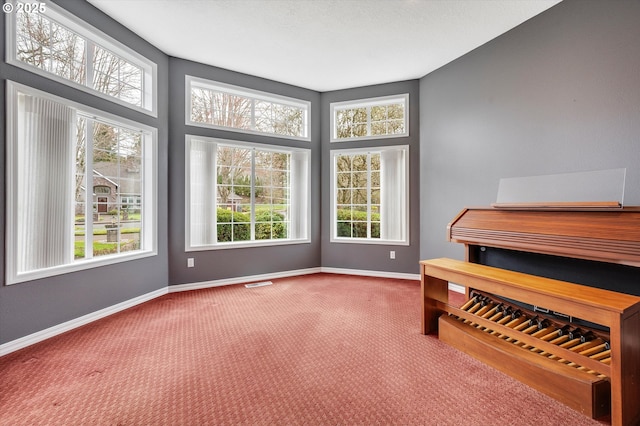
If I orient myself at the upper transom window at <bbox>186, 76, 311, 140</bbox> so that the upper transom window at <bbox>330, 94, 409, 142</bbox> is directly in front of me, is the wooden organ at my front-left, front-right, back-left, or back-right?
front-right

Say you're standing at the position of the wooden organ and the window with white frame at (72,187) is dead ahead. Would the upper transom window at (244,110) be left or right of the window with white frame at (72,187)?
right

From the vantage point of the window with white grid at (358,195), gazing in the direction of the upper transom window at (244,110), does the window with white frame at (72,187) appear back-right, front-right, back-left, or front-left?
front-left

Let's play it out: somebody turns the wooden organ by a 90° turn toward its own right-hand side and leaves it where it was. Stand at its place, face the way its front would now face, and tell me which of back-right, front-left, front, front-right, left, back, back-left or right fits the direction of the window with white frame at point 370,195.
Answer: front

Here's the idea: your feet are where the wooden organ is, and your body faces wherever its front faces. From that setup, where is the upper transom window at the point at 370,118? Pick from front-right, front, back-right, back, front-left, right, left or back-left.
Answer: right

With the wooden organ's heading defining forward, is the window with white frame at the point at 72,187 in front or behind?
in front

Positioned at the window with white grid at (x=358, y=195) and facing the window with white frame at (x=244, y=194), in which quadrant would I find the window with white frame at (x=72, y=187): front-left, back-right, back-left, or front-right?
front-left

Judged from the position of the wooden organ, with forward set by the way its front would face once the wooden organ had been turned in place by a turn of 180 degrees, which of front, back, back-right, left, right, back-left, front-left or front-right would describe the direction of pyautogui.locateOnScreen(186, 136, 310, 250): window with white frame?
back-left

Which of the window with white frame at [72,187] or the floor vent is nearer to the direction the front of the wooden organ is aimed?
the window with white frame

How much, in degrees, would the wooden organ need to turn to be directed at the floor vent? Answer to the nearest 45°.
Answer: approximately 45° to its right

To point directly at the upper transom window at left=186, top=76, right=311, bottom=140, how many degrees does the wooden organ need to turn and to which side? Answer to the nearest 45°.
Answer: approximately 45° to its right

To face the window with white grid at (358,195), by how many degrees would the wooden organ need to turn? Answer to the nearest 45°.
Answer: approximately 90° to its right

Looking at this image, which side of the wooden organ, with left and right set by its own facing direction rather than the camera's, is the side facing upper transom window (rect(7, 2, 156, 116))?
front

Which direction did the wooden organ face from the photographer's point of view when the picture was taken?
facing the viewer and to the left of the viewer

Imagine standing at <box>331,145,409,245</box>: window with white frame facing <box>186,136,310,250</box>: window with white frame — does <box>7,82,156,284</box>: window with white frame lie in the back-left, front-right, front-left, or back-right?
front-left
